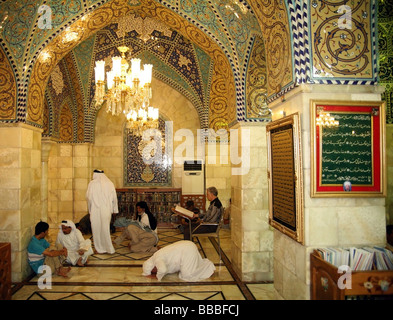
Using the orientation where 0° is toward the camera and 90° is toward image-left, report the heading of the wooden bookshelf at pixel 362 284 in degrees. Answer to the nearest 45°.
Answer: approximately 0°

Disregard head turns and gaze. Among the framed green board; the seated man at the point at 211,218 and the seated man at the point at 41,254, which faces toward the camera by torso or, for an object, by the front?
the framed green board

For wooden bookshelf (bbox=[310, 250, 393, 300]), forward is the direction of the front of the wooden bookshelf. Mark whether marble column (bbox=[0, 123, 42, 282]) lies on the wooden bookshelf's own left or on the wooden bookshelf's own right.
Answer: on the wooden bookshelf's own right

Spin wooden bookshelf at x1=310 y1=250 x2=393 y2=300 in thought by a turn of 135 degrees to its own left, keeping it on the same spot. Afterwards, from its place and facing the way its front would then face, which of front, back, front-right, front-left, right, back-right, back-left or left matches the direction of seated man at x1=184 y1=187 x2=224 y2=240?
left

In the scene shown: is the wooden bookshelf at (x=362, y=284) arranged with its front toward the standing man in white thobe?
no

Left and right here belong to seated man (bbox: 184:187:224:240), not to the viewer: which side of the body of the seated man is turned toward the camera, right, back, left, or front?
left

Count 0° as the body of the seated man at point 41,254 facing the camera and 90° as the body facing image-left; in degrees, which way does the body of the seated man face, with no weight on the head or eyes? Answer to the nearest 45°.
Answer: approximately 270°

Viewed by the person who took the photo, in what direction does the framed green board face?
facing the viewer
